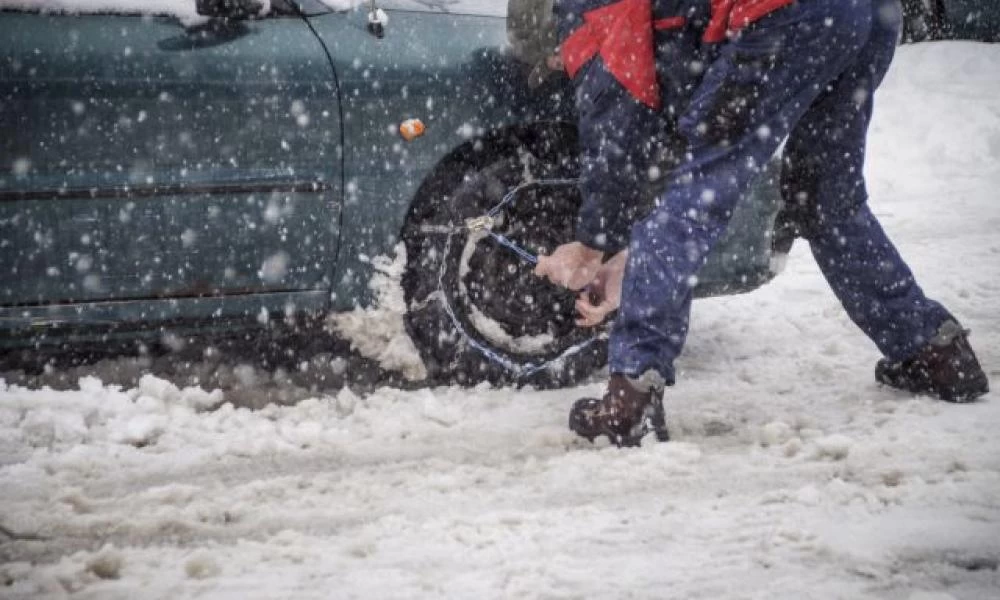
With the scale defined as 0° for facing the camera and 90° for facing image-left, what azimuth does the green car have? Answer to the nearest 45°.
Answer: approximately 270°
